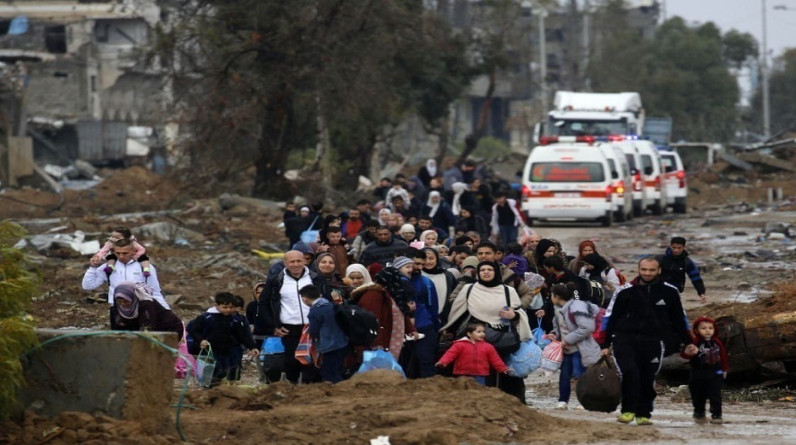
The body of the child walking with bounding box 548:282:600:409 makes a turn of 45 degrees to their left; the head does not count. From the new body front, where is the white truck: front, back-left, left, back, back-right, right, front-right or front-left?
back

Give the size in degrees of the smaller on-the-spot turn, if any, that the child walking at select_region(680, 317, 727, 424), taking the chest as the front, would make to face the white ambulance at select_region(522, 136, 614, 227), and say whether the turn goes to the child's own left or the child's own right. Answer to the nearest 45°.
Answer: approximately 180°

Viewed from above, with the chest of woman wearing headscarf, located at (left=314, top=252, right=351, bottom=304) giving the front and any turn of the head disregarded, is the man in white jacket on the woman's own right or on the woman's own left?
on the woman's own right

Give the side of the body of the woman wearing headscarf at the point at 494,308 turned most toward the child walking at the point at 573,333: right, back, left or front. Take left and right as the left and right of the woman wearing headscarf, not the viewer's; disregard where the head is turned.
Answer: left

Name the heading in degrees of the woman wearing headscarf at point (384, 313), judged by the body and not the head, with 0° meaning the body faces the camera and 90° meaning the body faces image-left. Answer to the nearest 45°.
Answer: approximately 45°

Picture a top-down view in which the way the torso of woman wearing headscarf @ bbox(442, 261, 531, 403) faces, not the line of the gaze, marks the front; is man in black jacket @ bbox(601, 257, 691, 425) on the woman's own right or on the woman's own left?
on the woman's own left

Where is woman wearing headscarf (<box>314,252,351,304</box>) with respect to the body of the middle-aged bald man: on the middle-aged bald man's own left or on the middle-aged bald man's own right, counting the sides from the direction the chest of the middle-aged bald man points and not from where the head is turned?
on the middle-aged bald man's own left
